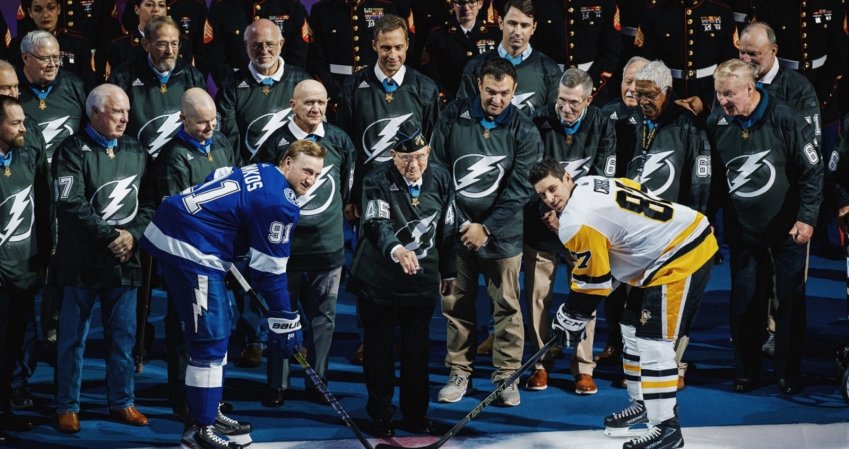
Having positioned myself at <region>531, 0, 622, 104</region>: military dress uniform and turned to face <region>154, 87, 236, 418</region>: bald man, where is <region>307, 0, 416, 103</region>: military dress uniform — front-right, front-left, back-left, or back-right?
front-right

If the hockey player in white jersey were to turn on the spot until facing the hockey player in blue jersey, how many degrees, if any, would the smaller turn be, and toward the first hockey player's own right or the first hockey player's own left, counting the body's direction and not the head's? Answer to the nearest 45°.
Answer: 0° — they already face them

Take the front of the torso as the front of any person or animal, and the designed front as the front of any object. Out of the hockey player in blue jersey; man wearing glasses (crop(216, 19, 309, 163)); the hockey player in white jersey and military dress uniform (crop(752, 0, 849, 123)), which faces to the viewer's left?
the hockey player in white jersey

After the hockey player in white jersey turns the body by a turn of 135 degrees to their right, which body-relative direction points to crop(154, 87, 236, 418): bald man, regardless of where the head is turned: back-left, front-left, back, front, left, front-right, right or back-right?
back-left

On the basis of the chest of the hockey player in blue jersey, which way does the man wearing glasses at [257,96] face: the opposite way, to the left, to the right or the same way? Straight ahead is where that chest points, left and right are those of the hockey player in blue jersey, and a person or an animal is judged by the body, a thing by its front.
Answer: to the right

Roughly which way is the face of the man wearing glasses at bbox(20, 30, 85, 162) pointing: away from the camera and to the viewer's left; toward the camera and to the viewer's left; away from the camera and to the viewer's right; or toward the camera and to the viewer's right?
toward the camera and to the viewer's right

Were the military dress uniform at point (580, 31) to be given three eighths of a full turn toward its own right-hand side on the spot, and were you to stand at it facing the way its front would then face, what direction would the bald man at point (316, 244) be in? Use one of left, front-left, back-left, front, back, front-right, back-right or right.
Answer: left

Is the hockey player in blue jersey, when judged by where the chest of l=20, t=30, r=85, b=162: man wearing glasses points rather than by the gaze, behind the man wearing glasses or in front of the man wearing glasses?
in front

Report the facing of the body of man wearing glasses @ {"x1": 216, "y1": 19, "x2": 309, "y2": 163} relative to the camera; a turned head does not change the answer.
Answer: toward the camera

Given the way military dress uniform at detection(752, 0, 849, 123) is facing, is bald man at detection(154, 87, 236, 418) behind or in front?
in front

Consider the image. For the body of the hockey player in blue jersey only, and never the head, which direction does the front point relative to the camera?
to the viewer's right

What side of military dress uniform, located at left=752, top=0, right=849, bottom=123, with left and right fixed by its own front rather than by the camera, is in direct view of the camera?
front

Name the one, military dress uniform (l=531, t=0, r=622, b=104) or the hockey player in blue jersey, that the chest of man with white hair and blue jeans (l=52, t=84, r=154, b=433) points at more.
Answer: the hockey player in blue jersey

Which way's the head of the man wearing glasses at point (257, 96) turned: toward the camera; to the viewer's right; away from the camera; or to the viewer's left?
toward the camera

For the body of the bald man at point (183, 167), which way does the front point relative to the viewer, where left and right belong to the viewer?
facing the viewer and to the right of the viewer

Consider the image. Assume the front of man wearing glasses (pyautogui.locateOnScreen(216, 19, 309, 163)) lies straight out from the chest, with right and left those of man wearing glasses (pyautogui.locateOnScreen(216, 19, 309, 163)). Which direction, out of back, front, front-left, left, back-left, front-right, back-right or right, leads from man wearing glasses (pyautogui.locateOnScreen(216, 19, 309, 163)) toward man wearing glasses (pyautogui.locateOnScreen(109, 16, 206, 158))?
right

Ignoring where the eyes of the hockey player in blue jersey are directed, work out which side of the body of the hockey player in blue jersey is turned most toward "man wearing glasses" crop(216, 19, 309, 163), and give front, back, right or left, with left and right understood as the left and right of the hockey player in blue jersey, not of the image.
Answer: left
